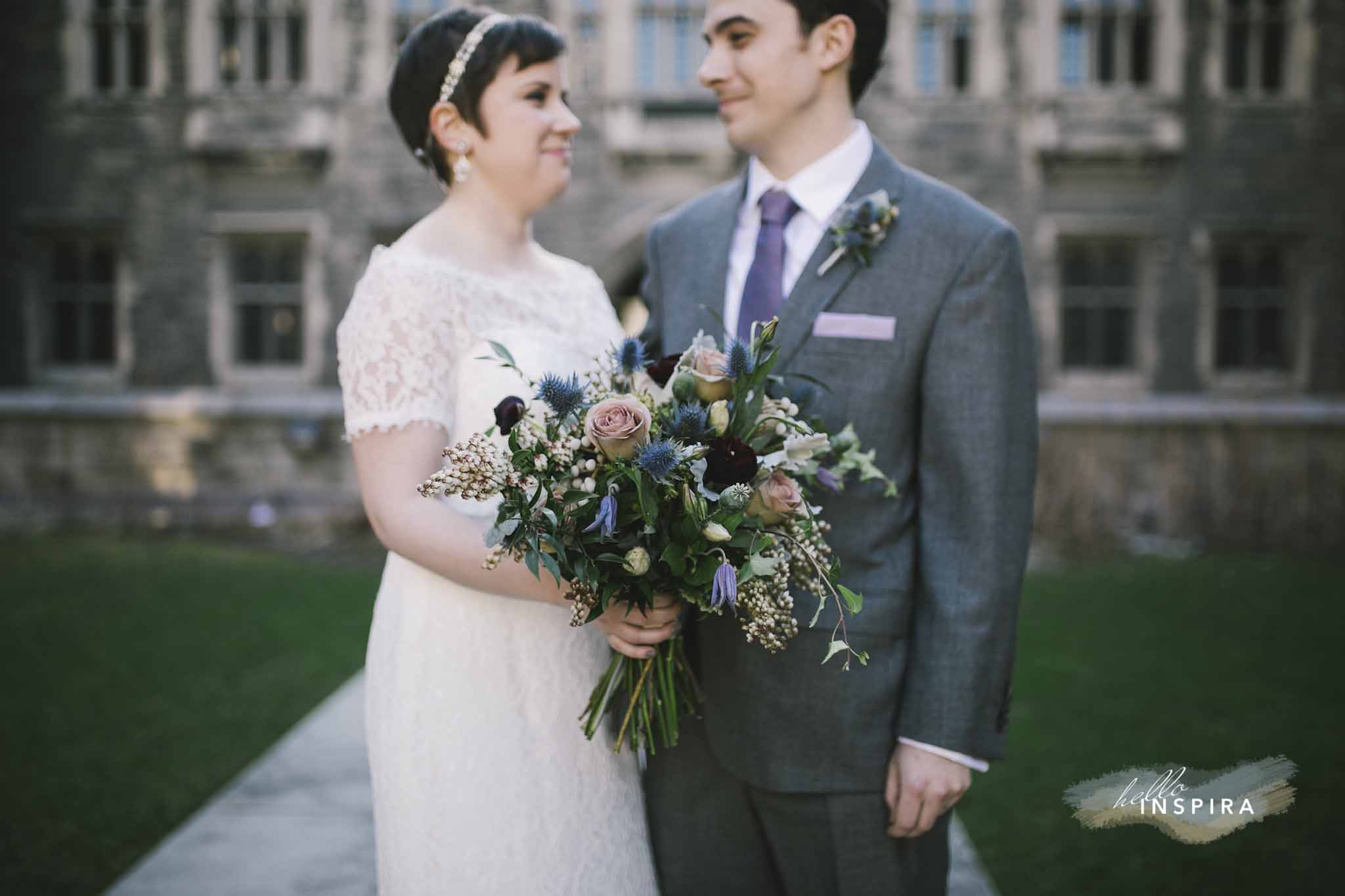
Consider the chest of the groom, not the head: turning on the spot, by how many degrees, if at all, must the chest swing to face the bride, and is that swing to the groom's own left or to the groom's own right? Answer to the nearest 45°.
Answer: approximately 45° to the groom's own right

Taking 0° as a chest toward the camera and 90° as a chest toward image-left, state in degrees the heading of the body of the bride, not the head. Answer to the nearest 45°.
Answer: approximately 315°

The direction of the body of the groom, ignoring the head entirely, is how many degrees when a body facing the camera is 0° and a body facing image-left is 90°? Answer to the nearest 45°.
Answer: approximately 45°

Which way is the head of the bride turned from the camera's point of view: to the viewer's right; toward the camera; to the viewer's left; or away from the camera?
to the viewer's right

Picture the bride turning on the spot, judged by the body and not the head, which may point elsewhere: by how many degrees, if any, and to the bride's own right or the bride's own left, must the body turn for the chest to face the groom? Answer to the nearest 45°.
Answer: approximately 45° to the bride's own left

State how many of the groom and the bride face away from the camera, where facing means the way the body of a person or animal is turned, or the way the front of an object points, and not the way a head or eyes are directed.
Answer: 0
